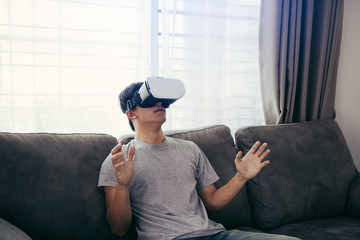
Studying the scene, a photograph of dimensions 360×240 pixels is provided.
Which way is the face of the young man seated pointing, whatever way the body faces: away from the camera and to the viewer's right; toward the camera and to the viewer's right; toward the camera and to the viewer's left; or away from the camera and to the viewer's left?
toward the camera and to the viewer's right

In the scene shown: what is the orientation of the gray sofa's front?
toward the camera
